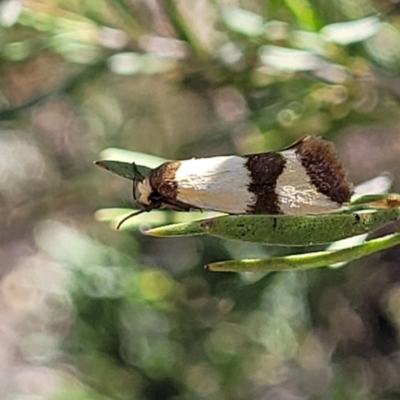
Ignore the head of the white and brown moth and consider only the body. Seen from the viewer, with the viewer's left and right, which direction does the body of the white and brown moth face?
facing to the left of the viewer
